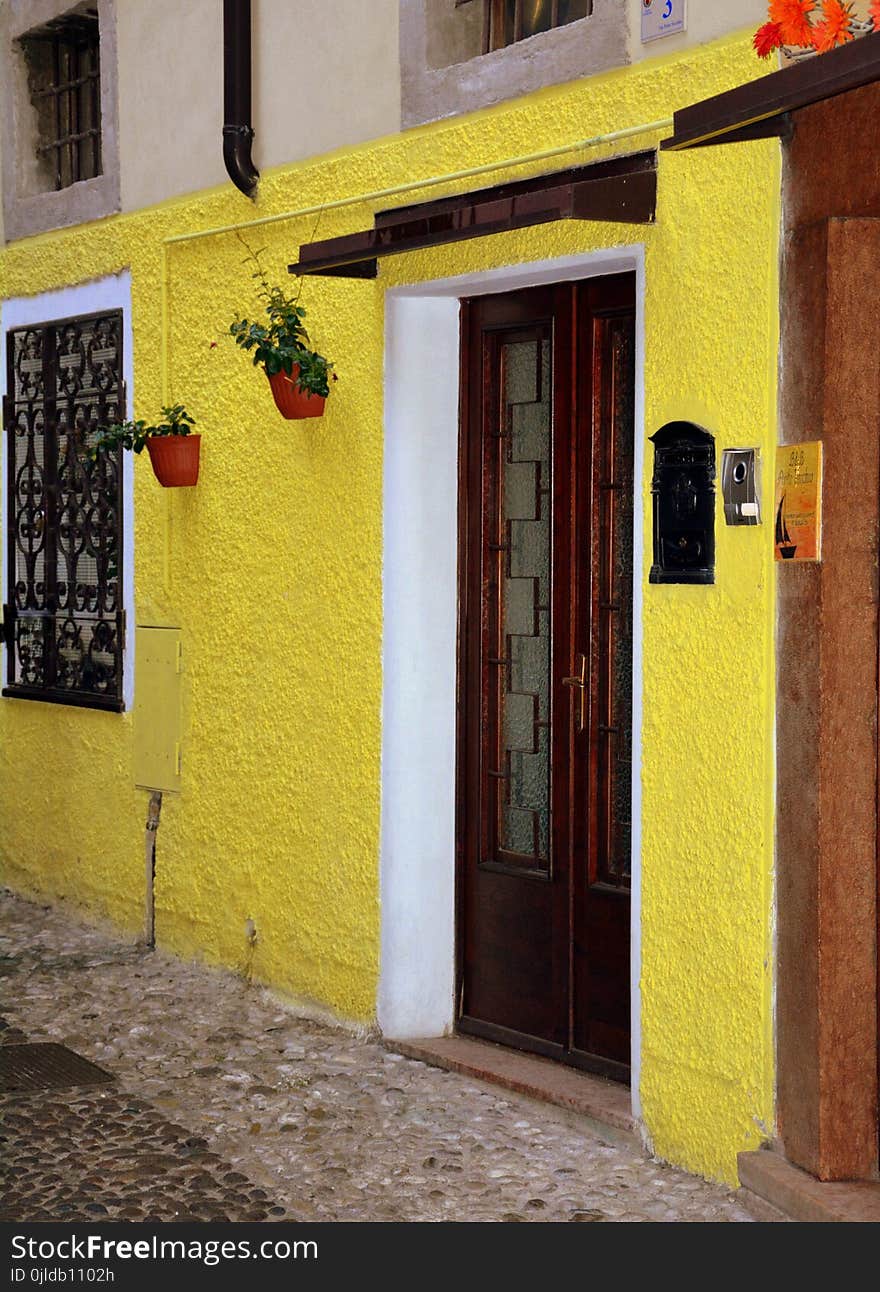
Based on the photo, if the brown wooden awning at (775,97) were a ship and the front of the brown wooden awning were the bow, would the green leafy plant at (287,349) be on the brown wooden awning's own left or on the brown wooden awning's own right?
on the brown wooden awning's own right

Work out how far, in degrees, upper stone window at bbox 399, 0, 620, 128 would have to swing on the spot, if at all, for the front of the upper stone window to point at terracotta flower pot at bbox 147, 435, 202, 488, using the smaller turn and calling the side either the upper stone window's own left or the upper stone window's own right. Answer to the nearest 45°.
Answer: approximately 90° to the upper stone window's own right

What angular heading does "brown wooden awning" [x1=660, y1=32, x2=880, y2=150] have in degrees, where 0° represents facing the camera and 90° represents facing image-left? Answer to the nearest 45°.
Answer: approximately 45°

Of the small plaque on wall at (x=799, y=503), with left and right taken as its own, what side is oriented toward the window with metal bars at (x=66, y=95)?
right

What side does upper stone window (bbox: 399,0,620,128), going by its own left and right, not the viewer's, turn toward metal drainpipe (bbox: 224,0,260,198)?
right

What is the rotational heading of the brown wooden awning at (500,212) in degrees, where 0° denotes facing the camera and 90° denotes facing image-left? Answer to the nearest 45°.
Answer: approximately 45°

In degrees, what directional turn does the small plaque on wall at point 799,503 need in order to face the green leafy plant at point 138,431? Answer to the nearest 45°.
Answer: approximately 90° to its right

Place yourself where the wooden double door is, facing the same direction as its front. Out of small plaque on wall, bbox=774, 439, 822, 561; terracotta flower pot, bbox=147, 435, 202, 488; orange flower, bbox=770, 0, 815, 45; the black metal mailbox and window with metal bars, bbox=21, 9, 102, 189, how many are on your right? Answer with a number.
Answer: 2

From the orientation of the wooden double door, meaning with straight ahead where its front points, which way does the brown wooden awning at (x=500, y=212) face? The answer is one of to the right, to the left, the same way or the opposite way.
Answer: the same way

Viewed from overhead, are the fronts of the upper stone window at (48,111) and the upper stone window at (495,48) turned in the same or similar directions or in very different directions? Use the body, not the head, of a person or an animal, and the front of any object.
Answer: same or similar directions

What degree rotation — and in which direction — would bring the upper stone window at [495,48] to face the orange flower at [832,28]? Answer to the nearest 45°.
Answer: approximately 90° to its left

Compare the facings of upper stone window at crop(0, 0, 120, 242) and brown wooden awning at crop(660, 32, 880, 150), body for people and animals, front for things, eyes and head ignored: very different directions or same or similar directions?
same or similar directions

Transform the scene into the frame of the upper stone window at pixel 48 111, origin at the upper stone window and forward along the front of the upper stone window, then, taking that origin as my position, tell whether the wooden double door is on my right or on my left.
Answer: on my left

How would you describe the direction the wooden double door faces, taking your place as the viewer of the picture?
facing the viewer and to the left of the viewer

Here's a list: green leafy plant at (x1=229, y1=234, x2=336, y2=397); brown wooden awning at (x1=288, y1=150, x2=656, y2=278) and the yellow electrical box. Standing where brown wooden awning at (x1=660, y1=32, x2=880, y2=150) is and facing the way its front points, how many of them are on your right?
3

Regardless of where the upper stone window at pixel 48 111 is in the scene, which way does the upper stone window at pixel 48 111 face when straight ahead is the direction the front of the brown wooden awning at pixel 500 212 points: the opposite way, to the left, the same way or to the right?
the same way
